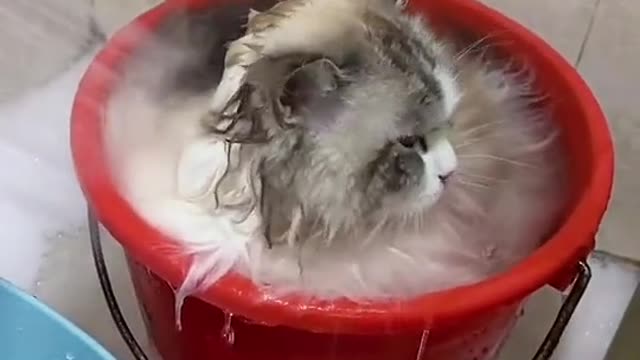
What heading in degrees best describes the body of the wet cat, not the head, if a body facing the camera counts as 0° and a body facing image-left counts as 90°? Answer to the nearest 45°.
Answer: approximately 270°

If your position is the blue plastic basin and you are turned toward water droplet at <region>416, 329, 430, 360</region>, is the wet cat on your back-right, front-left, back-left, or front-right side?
front-left
